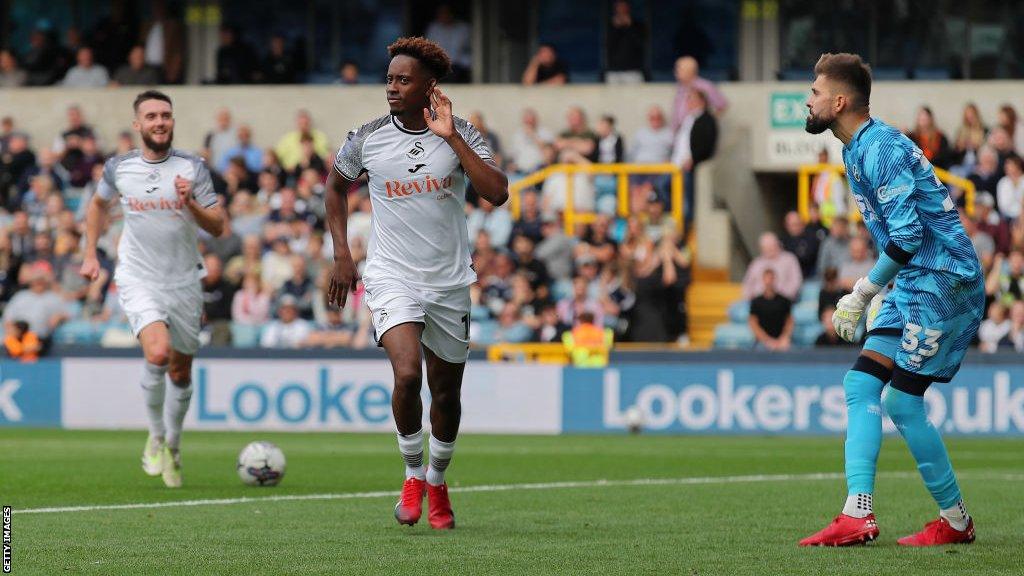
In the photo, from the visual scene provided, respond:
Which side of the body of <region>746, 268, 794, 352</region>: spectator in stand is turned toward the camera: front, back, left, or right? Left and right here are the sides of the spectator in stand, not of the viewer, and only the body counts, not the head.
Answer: front

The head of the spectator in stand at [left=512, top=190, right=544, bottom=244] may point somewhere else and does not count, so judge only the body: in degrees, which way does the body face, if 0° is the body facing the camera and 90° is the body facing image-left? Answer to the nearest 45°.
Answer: approximately 0°

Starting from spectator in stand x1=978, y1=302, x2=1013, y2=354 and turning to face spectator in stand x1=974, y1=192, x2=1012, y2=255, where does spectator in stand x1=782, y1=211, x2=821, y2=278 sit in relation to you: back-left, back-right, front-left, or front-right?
front-left

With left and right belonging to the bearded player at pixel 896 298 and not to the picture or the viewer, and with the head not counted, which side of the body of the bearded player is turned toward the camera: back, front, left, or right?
left

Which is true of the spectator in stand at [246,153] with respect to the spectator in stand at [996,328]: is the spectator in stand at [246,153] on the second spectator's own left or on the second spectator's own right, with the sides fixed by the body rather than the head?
on the second spectator's own right

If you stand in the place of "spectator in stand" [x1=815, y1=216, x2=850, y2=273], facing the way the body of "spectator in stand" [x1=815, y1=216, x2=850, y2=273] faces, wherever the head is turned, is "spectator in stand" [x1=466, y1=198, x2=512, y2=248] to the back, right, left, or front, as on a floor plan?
right

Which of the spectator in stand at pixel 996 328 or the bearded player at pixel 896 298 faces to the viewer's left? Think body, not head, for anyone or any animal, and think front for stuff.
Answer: the bearded player

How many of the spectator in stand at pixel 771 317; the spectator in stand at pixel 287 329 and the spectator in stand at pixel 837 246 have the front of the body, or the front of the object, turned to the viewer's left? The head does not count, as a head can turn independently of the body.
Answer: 0

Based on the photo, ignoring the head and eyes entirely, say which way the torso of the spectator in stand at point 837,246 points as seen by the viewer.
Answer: toward the camera

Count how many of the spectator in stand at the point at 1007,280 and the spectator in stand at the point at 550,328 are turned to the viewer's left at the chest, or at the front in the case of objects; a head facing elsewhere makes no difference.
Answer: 0

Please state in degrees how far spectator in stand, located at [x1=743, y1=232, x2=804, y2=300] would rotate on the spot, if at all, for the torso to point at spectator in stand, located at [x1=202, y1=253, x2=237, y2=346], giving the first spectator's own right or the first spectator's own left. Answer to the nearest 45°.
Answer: approximately 90° to the first spectator's own right
